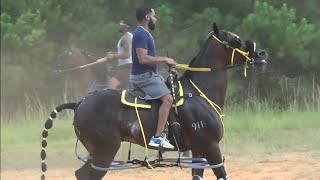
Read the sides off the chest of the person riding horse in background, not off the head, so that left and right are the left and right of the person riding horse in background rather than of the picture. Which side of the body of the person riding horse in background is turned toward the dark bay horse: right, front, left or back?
left

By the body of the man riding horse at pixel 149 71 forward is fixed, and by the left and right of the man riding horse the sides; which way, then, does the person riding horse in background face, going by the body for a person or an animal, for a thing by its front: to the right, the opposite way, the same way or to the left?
the opposite way

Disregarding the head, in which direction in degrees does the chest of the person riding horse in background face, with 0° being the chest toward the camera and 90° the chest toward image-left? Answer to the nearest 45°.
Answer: approximately 90°

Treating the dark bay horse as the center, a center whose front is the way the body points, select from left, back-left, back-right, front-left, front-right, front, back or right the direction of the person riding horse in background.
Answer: left

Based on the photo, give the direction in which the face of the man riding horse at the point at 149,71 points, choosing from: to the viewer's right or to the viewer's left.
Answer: to the viewer's right

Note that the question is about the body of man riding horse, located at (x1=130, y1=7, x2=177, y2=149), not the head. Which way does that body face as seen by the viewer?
to the viewer's right

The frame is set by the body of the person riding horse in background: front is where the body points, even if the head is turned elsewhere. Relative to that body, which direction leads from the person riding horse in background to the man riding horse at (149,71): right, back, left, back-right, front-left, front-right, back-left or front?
left

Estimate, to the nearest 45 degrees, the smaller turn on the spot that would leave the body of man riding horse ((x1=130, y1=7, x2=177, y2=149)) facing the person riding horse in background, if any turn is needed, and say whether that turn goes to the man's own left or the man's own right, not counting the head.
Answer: approximately 90° to the man's own left

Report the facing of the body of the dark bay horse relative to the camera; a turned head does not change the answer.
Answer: to the viewer's right
